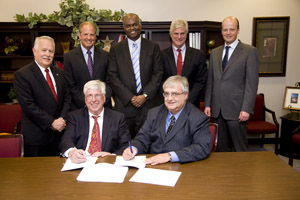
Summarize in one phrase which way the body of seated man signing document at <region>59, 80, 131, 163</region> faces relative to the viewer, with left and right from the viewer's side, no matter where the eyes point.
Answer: facing the viewer

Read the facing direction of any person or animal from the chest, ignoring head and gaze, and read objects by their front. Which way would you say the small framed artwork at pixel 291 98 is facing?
toward the camera

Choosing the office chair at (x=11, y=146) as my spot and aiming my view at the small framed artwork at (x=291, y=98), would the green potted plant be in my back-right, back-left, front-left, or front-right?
front-left

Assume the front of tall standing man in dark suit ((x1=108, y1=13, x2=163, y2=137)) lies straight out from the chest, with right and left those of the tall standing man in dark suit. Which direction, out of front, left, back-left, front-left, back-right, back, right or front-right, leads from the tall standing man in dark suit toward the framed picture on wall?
back-left

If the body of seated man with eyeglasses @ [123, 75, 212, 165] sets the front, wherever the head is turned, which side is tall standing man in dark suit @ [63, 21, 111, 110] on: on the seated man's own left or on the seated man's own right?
on the seated man's own right

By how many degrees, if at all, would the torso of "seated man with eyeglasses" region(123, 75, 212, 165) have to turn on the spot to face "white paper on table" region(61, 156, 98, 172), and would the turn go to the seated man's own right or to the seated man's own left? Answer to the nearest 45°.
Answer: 0° — they already face it

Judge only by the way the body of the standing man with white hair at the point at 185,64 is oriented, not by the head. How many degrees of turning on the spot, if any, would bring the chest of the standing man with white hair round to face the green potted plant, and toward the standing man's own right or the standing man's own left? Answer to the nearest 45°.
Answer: approximately 135° to the standing man's own right

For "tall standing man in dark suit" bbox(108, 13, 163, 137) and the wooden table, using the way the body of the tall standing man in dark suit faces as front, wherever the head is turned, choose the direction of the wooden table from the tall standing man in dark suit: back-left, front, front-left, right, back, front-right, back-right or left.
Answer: front

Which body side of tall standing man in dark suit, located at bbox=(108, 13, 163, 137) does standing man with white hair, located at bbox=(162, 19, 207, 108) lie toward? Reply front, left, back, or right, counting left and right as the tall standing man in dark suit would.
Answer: left

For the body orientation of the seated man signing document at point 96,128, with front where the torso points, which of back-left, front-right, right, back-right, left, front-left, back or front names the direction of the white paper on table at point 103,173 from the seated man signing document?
front

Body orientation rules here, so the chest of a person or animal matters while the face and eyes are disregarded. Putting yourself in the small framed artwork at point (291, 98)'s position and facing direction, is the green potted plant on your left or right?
on your right

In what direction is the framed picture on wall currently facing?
toward the camera
